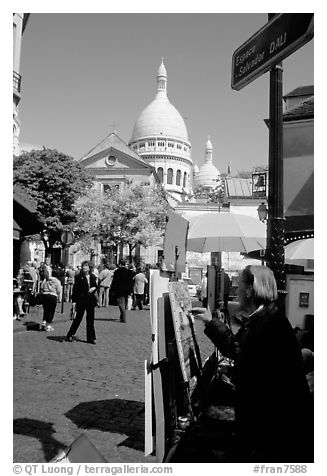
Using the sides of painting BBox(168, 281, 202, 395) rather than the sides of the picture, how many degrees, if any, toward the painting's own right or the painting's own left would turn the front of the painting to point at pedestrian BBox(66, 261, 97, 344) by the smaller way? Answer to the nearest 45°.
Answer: approximately 135° to the painting's own left

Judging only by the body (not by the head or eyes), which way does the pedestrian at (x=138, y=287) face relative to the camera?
away from the camera

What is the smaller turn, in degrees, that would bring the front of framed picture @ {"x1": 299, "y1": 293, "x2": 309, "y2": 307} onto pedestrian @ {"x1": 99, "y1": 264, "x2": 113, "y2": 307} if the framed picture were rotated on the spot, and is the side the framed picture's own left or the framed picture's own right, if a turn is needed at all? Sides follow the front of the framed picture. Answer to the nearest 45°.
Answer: approximately 135° to the framed picture's own right

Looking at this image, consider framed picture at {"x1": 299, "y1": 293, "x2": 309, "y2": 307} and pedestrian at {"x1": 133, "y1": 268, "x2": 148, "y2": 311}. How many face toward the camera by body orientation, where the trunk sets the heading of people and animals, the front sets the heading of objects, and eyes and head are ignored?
1

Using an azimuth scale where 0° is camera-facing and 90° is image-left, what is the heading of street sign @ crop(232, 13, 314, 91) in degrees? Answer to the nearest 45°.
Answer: approximately 45°

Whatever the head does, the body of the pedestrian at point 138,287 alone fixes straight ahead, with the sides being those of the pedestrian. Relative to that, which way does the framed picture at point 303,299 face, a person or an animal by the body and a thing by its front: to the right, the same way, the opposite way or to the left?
the opposite way

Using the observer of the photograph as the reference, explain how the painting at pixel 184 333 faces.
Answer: facing the viewer and to the right of the viewer

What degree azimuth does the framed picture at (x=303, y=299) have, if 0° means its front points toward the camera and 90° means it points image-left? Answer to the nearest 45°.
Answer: approximately 0°
